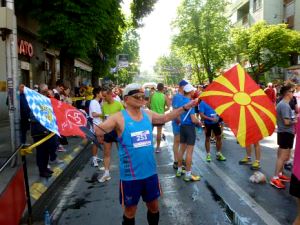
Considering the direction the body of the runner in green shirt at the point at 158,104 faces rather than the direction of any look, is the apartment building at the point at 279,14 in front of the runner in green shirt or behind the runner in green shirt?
in front

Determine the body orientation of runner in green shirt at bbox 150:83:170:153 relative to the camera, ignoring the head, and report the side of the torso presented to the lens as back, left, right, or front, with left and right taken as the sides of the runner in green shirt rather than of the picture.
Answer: back

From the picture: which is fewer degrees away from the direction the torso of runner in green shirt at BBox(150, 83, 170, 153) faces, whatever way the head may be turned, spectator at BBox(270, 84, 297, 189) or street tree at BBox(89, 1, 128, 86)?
the street tree

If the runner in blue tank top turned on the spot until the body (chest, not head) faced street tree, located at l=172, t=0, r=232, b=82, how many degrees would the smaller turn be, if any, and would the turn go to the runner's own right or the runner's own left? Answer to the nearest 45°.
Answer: approximately 135° to the runner's own left

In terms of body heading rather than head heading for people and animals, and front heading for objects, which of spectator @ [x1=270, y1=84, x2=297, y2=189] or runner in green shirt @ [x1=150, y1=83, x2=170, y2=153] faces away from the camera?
the runner in green shirt
